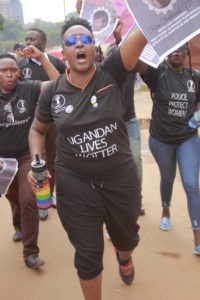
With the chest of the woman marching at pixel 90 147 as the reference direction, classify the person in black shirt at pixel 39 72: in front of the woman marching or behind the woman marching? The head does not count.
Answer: behind

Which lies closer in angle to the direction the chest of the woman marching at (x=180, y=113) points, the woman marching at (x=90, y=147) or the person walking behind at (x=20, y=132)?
the woman marching

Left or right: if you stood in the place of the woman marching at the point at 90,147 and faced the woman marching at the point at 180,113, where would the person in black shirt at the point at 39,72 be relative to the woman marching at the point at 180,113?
left

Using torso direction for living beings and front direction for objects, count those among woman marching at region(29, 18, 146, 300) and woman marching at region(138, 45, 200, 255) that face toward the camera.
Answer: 2

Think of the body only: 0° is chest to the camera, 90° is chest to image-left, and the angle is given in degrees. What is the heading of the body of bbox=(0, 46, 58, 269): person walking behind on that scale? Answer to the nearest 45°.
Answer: approximately 0°

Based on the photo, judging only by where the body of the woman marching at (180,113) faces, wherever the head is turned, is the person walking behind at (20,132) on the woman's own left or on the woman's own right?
on the woman's own right

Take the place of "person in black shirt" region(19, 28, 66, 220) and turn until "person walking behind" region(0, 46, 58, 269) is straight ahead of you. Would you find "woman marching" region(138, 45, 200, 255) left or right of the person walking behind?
left

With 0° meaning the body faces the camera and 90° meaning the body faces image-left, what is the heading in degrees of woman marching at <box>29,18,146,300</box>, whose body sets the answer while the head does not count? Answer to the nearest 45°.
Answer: approximately 0°

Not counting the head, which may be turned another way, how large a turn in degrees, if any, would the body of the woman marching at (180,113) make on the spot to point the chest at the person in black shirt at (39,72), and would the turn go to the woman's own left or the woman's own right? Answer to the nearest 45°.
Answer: approximately 135° to the woman's own right
